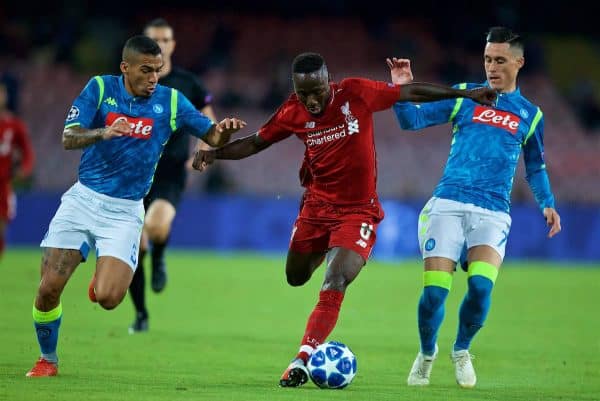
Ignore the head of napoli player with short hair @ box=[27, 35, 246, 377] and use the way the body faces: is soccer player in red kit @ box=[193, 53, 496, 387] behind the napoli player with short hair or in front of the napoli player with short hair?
in front

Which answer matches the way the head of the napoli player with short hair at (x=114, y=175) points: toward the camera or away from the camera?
toward the camera

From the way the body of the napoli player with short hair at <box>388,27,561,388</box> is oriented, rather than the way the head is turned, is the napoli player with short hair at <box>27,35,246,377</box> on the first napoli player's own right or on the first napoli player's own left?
on the first napoli player's own right

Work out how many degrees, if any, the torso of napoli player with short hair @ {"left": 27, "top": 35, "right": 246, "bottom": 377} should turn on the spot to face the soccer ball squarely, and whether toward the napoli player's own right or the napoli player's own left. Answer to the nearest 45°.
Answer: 0° — they already face it

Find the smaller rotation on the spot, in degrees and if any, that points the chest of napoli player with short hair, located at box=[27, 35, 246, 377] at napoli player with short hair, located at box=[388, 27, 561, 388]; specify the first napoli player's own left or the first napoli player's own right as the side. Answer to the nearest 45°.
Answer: approximately 45° to the first napoli player's own left

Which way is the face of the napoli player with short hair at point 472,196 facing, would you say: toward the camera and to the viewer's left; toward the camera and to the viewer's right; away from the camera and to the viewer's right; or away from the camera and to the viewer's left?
toward the camera and to the viewer's left

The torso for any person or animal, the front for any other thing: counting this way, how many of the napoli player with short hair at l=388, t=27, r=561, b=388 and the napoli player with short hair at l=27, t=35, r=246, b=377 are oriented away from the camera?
0

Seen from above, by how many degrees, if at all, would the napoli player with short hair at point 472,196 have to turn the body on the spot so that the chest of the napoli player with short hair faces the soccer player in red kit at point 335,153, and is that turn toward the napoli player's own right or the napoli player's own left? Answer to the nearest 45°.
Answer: approximately 90° to the napoli player's own right

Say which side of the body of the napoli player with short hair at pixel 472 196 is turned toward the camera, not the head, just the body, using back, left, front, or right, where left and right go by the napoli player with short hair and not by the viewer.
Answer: front

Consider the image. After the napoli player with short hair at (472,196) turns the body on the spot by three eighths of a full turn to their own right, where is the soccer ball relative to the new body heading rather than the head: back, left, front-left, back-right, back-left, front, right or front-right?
left

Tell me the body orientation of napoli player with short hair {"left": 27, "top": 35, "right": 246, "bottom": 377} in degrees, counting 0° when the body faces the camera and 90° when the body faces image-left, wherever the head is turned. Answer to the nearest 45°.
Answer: approximately 315°
